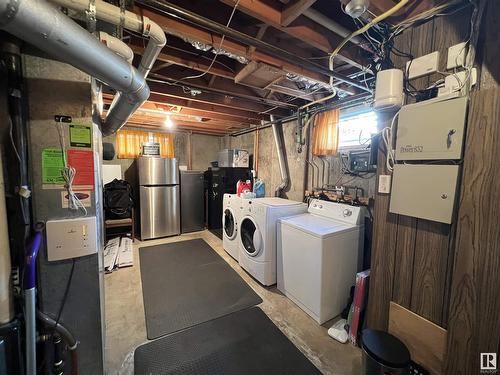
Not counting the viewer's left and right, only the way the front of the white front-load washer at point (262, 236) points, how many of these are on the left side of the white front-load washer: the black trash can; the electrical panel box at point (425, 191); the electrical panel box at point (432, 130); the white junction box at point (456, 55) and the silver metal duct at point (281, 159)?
4

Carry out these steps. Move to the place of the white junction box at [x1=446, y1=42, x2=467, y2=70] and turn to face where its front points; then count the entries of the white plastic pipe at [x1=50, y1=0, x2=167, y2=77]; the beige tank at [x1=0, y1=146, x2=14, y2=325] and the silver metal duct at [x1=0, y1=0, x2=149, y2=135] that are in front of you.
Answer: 3
